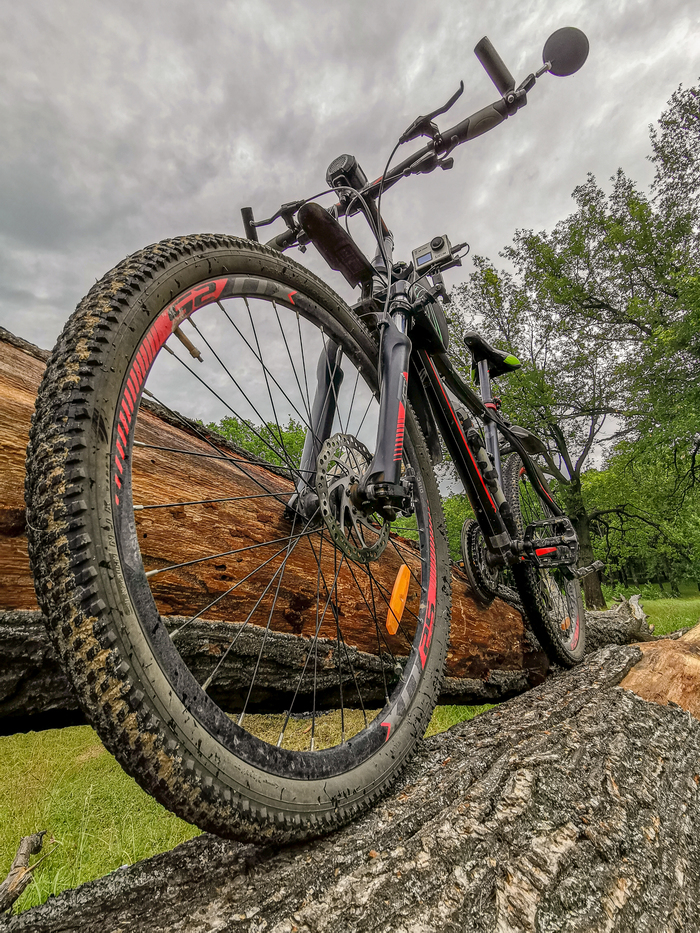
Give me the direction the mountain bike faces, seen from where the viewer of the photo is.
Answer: facing the viewer and to the left of the viewer

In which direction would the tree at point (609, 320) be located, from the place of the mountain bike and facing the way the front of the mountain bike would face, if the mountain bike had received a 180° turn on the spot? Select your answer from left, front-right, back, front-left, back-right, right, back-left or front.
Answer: front

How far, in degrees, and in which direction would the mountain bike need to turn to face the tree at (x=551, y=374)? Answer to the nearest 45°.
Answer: approximately 180°
